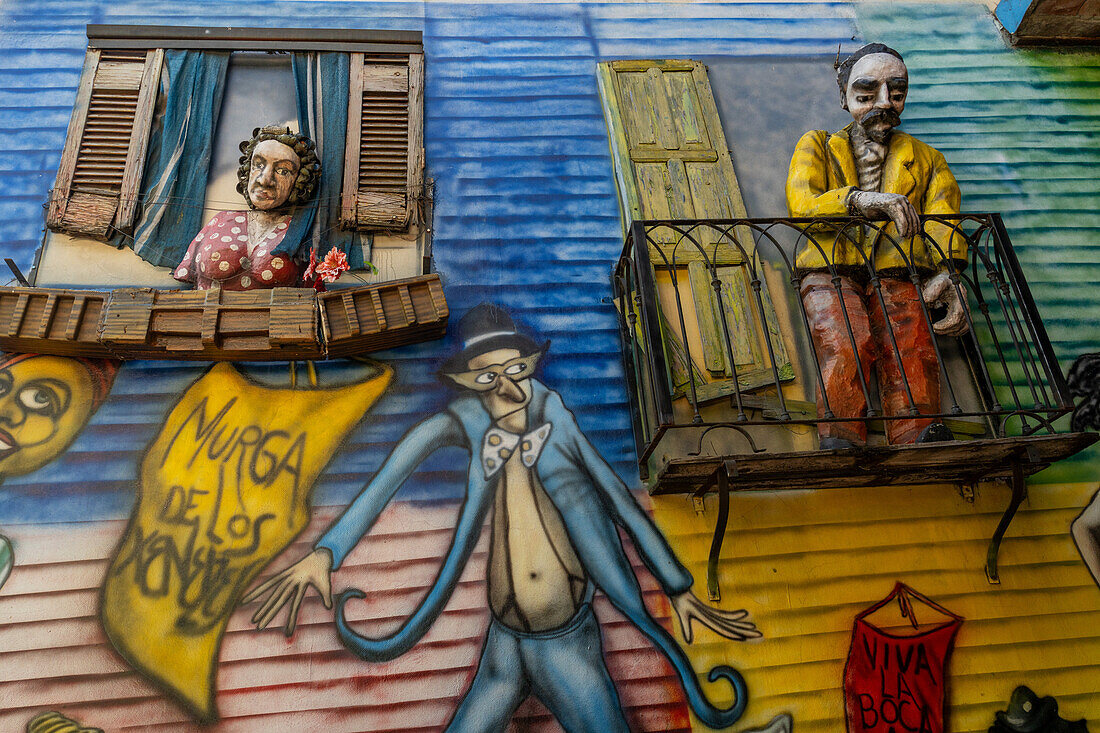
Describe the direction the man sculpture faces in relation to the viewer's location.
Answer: facing the viewer

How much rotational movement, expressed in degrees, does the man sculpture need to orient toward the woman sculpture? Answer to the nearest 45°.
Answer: approximately 45° to its right
